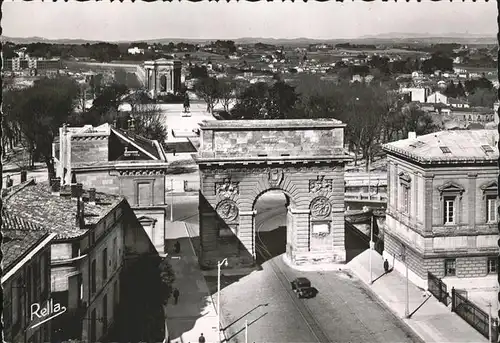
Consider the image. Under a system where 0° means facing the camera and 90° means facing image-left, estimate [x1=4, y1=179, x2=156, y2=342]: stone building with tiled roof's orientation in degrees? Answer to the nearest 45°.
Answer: approximately 315°

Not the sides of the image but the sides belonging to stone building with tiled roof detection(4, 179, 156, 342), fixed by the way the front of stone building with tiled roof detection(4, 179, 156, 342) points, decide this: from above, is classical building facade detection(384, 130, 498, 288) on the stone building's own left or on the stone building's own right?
on the stone building's own left

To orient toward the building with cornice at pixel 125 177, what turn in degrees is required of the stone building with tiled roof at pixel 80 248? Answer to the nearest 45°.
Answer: approximately 135° to its left

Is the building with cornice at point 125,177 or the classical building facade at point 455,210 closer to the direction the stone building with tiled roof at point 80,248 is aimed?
the classical building facade
